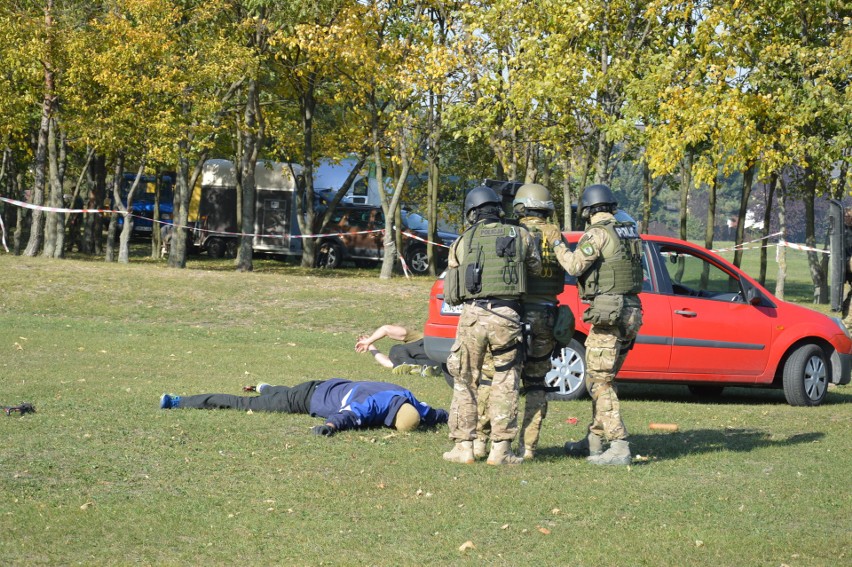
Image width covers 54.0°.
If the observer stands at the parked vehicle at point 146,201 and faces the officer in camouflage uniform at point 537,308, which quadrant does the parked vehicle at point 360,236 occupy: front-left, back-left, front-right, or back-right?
front-left

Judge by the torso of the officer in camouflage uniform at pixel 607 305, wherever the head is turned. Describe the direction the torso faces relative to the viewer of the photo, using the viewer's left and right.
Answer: facing away from the viewer and to the left of the viewer

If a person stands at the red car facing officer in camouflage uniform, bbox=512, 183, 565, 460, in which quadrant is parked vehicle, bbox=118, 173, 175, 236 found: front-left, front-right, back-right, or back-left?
back-right

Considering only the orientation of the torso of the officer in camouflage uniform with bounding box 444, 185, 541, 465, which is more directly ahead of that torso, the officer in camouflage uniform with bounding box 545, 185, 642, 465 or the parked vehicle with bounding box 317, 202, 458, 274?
the parked vehicle

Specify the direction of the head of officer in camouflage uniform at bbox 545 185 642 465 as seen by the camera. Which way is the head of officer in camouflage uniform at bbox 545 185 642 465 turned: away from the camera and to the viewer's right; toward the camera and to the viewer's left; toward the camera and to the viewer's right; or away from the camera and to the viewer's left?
away from the camera and to the viewer's left

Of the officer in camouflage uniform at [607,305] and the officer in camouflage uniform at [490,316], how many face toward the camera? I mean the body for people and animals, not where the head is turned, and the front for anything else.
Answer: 0

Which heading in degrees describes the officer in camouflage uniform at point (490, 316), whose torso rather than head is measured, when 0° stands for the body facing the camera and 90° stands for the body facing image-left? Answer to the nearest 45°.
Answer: approximately 180°

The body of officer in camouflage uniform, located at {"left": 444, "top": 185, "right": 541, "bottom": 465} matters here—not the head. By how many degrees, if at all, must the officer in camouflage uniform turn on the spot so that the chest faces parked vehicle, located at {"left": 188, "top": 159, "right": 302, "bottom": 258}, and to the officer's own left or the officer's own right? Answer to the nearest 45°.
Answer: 0° — they already face it

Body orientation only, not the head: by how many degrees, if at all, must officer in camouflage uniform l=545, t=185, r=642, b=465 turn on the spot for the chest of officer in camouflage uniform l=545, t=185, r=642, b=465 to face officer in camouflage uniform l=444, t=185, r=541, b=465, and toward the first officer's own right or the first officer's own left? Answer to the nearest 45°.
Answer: approximately 90° to the first officer's own left

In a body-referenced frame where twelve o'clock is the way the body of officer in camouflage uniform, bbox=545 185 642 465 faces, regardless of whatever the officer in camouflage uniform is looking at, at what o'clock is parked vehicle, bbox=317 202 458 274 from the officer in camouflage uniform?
The parked vehicle is roughly at 1 o'clock from the officer in camouflage uniform.
